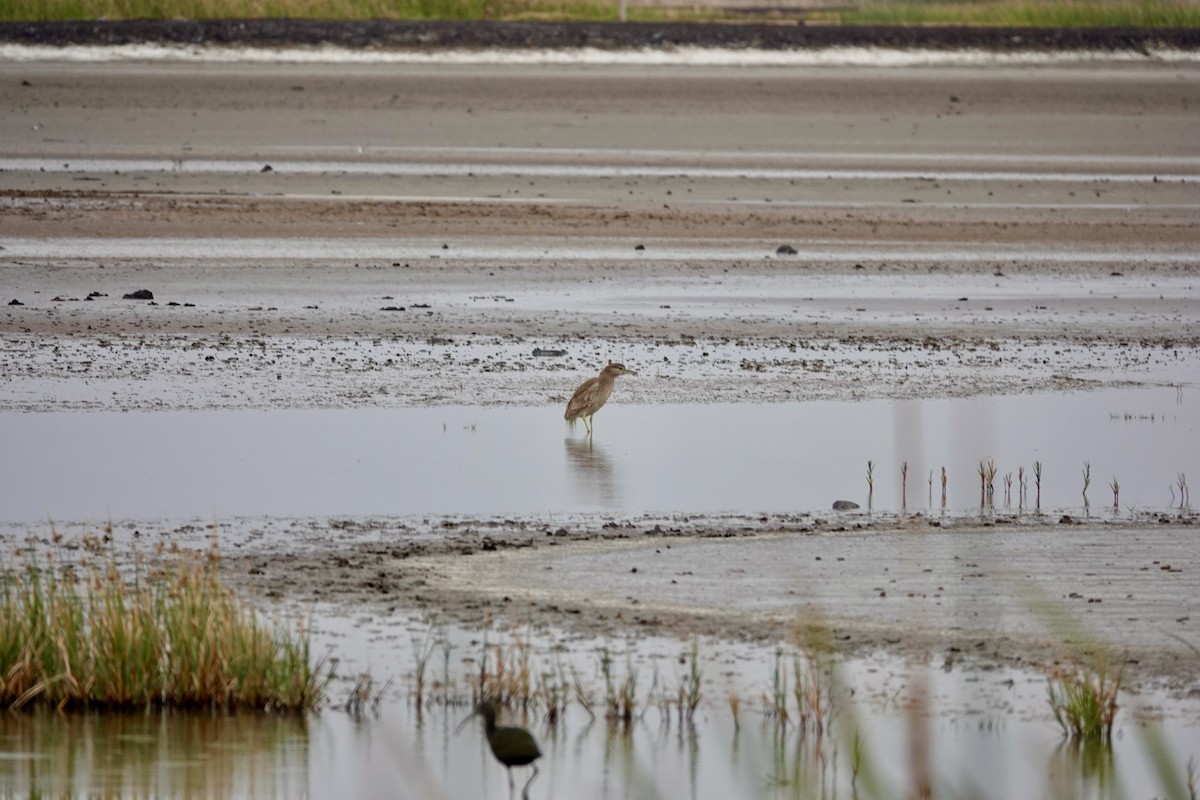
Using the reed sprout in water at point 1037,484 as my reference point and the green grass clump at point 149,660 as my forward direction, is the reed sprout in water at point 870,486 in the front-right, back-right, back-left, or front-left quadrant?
front-right

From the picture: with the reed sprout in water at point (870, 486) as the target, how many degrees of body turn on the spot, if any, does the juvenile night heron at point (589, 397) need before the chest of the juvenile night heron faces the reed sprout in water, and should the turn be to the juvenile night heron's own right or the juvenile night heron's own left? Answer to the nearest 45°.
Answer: approximately 45° to the juvenile night heron's own right

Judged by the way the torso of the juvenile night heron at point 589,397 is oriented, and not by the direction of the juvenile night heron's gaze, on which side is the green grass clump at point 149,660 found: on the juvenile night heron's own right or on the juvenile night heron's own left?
on the juvenile night heron's own right

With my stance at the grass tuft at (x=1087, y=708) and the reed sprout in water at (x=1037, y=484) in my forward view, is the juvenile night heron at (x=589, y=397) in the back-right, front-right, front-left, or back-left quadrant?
front-left

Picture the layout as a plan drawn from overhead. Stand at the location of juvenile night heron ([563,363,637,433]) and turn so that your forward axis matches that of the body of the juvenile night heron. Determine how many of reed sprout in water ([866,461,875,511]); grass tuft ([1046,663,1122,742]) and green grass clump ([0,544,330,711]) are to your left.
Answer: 0

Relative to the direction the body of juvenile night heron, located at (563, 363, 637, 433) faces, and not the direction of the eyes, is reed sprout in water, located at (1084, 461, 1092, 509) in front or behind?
in front

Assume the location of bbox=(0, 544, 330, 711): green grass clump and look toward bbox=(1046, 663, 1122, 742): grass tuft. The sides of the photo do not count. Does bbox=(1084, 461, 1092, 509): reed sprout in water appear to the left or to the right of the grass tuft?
left

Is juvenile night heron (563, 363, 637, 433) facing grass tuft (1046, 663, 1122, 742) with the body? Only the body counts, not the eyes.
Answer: no

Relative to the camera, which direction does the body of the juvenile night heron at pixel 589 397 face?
to the viewer's right

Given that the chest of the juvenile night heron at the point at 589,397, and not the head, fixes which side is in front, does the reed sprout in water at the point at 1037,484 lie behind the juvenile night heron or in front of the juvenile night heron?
in front

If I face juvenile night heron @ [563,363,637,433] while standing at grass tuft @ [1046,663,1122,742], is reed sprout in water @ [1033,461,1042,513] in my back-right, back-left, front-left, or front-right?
front-right

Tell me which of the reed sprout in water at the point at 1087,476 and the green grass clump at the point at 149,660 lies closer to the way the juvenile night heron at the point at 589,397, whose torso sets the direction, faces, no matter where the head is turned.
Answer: the reed sprout in water

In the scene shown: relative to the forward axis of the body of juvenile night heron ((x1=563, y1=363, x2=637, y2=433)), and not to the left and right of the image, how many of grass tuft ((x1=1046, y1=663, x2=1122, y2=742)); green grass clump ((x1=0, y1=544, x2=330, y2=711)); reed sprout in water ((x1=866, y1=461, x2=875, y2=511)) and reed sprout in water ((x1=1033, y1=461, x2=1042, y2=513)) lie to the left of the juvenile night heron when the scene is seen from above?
0
